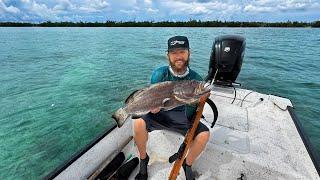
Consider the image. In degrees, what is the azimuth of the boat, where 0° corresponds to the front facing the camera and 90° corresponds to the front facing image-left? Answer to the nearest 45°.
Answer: approximately 0°

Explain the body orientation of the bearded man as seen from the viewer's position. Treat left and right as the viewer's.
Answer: facing the viewer

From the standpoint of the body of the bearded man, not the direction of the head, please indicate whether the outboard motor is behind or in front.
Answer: behind
